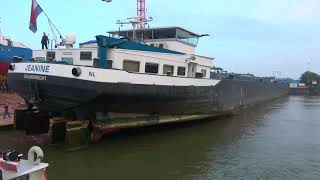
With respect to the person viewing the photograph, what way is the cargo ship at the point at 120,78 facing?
facing away from the viewer and to the right of the viewer
